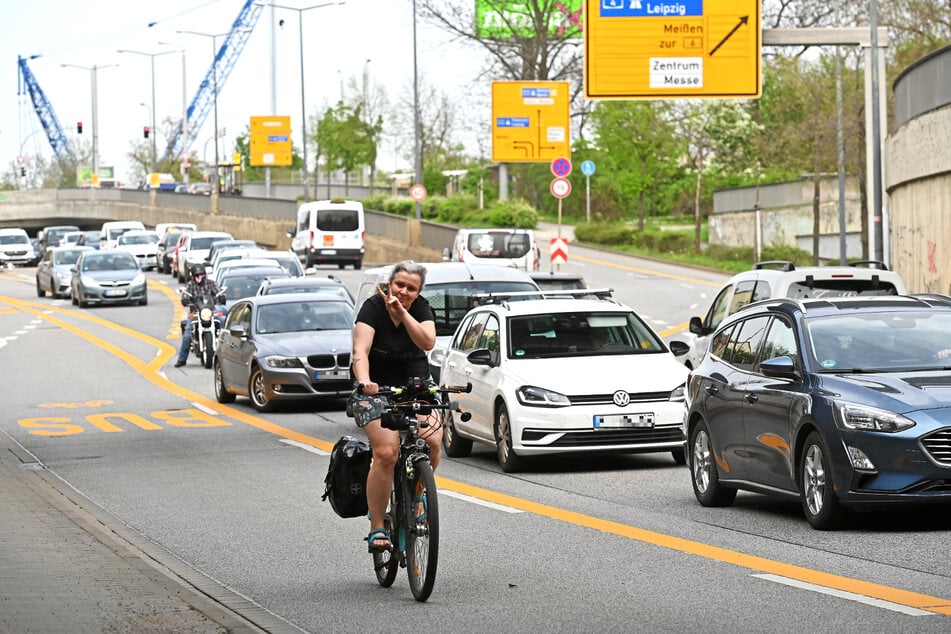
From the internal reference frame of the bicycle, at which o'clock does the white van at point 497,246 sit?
The white van is roughly at 6 o'clock from the bicycle.

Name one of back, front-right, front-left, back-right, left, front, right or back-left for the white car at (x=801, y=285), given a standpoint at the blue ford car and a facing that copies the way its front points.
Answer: back-left

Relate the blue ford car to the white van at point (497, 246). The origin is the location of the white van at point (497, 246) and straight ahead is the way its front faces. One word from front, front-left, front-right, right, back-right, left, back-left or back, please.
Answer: back

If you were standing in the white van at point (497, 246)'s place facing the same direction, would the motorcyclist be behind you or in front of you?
behind

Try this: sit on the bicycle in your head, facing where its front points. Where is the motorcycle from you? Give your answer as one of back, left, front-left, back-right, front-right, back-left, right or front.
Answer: back

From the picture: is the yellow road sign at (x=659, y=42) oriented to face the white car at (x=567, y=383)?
yes

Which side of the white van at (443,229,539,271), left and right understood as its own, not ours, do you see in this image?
back

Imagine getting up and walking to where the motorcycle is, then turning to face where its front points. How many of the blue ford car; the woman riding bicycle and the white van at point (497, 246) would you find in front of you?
2
